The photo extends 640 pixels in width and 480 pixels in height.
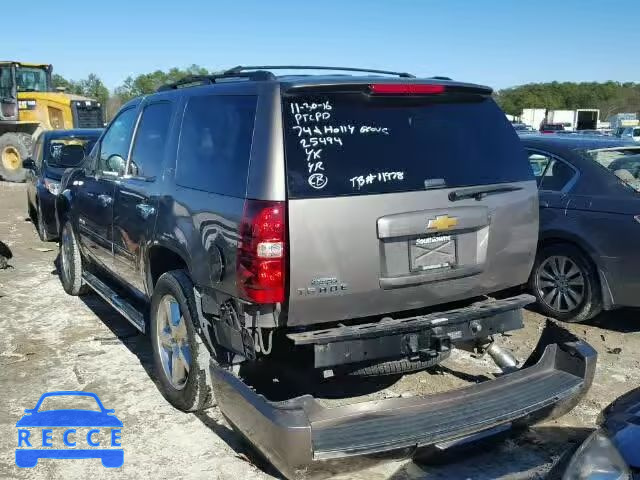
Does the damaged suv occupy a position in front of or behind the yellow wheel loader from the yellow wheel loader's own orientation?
behind

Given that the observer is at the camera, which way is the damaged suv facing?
facing away from the viewer and to the left of the viewer

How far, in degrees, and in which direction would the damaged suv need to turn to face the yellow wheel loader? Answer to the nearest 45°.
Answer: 0° — it already faces it

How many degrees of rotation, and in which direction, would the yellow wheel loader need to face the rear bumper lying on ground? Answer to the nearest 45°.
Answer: approximately 135° to its left

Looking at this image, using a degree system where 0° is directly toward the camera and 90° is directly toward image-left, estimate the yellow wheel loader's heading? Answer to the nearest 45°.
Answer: approximately 135°
